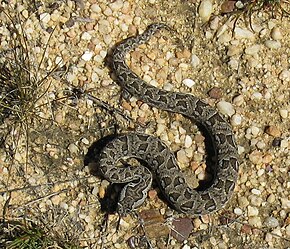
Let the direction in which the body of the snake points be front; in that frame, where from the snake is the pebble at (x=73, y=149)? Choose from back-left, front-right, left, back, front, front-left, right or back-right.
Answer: front-right

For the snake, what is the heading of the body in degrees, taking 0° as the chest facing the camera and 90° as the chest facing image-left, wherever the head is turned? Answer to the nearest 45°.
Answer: approximately 45°

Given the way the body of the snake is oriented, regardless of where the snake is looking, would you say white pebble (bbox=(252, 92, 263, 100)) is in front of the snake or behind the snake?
behind

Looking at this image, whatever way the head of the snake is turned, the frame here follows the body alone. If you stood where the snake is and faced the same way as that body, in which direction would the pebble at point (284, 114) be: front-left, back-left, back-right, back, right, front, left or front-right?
back-left
